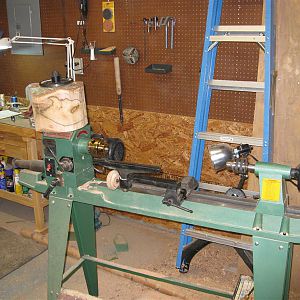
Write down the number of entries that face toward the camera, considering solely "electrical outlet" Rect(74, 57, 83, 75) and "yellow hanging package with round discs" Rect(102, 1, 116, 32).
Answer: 2

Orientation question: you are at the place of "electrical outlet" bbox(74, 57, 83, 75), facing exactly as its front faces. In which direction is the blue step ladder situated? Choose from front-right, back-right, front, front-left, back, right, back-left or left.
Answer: front-left

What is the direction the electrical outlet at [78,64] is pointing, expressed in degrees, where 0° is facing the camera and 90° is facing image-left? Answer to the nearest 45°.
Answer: approximately 0°

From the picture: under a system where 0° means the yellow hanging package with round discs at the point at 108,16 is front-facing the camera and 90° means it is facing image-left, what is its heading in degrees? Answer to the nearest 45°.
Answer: approximately 0°

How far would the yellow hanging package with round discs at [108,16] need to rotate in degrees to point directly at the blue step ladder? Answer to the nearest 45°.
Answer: approximately 45° to its left
